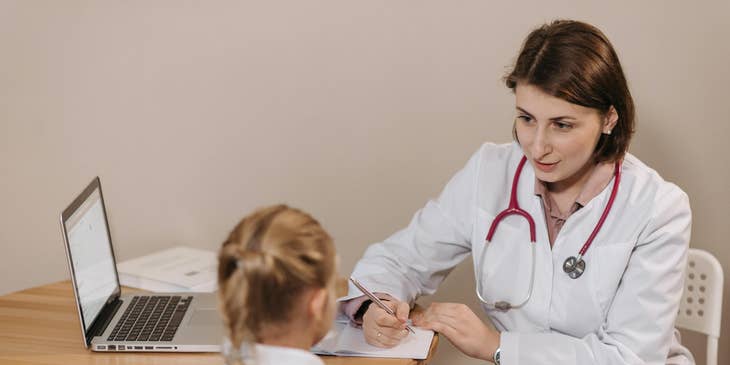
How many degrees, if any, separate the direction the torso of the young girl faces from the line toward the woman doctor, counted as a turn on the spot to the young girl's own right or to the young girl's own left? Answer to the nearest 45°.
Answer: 0° — they already face them

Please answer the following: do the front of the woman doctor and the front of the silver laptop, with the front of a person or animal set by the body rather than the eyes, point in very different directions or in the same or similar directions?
very different directions

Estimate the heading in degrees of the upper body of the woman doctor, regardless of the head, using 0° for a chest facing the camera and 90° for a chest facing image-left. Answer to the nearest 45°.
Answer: approximately 45°

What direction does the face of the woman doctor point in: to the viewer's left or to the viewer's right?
to the viewer's left

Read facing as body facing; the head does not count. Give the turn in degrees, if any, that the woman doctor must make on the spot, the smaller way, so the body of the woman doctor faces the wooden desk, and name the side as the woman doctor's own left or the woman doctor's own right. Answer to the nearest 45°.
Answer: approximately 45° to the woman doctor's own right

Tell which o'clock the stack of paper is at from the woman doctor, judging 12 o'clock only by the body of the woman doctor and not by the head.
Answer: The stack of paper is roughly at 2 o'clock from the woman doctor.

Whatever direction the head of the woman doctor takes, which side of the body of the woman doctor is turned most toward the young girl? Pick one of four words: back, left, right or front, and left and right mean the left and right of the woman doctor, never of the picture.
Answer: front

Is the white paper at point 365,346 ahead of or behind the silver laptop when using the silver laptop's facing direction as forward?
ahead

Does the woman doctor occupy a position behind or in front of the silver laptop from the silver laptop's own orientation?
in front

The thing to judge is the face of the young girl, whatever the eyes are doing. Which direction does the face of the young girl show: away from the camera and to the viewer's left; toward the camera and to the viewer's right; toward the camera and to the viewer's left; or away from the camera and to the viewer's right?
away from the camera and to the viewer's right

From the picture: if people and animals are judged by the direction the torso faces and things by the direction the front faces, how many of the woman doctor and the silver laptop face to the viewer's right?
1

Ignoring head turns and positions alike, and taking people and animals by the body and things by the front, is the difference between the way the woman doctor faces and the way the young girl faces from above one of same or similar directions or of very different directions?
very different directions

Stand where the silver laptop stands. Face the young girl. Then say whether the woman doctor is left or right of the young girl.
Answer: left

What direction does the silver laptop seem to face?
to the viewer's right

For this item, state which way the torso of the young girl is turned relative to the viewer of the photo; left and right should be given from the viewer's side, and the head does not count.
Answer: facing away from the viewer and to the right of the viewer

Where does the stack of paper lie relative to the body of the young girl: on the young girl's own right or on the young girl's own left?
on the young girl's own left
